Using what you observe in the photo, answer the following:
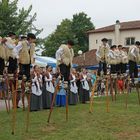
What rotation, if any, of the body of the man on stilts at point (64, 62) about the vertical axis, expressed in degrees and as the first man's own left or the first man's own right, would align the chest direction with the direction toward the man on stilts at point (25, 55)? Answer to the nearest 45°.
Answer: approximately 135° to the first man's own right

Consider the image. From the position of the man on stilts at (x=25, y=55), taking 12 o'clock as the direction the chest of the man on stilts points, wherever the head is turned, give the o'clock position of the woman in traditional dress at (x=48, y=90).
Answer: The woman in traditional dress is roughly at 8 o'clock from the man on stilts.

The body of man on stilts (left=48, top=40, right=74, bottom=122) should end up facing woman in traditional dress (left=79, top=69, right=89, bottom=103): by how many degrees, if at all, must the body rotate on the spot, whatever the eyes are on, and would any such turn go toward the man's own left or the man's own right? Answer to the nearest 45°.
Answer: approximately 135° to the man's own left

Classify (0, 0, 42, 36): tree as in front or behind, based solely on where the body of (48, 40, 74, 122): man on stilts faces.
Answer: behind

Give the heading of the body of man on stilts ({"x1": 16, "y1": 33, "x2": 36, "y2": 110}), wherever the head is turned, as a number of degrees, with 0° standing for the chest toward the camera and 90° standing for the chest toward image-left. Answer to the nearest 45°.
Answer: approximately 315°

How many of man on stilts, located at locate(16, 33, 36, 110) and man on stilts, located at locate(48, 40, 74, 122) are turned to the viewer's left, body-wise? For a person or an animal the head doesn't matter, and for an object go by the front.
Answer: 0

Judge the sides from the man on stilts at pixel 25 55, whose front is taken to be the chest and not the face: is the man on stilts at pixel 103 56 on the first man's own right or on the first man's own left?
on the first man's own left
